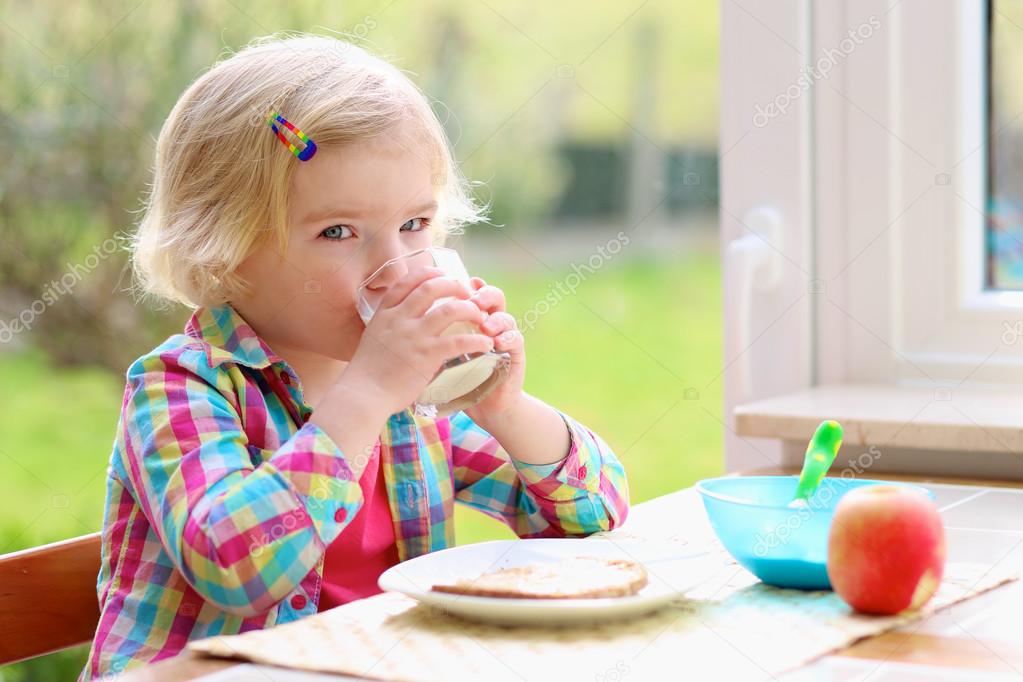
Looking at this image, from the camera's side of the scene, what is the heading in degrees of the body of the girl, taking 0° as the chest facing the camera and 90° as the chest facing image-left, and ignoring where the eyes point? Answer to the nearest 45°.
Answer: approximately 315°

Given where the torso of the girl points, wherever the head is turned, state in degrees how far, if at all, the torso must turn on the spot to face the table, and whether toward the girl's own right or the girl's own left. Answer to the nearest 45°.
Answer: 0° — they already face it
